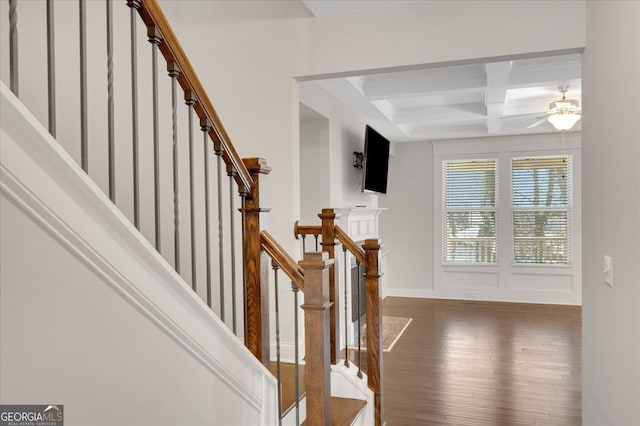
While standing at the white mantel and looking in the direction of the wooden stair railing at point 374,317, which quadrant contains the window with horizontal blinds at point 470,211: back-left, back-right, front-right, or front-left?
back-left

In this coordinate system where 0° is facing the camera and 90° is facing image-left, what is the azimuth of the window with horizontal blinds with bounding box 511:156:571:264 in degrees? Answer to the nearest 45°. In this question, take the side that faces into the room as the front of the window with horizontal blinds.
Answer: approximately 0°

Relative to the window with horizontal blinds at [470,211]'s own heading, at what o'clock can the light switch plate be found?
The light switch plate is roughly at 12 o'clock from the window with horizontal blinds.

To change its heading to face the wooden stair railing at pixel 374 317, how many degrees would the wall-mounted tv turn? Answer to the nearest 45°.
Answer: approximately 45° to its right

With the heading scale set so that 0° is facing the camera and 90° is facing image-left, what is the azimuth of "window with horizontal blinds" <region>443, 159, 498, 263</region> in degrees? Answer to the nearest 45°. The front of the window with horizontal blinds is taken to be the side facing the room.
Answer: approximately 0°

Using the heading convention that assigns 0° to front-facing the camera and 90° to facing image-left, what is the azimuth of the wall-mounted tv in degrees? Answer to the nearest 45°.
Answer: approximately 315°

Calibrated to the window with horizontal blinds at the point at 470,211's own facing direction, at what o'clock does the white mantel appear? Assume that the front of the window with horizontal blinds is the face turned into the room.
The white mantel is roughly at 1 o'clock from the window with horizontal blinds.

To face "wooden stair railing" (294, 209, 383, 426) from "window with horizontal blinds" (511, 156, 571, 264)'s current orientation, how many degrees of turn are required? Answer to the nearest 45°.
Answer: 0° — it already faces it

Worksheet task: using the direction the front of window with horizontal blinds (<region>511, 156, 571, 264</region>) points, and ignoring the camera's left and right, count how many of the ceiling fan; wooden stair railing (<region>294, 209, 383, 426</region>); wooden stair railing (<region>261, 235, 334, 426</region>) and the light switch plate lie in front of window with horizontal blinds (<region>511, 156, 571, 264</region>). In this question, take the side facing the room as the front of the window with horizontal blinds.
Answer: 4

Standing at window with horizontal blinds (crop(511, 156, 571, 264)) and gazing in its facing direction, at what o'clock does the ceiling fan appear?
The ceiling fan is roughly at 12 o'clock from the window with horizontal blinds.
